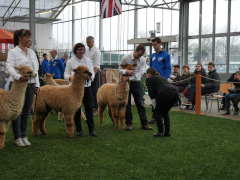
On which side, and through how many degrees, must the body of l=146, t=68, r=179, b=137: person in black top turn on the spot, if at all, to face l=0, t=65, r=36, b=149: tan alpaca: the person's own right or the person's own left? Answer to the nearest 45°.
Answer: approximately 45° to the person's own left

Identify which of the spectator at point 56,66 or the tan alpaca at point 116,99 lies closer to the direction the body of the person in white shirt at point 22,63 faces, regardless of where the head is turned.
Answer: the tan alpaca

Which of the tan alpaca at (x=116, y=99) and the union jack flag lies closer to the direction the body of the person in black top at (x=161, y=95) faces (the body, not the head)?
the tan alpaca

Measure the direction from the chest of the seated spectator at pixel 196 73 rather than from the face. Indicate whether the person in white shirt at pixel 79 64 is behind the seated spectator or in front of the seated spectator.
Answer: in front

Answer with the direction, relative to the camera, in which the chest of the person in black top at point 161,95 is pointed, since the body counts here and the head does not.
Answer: to the viewer's left

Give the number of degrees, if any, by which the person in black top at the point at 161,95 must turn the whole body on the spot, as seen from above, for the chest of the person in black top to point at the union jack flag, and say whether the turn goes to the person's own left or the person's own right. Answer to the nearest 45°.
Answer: approximately 90° to the person's own right
